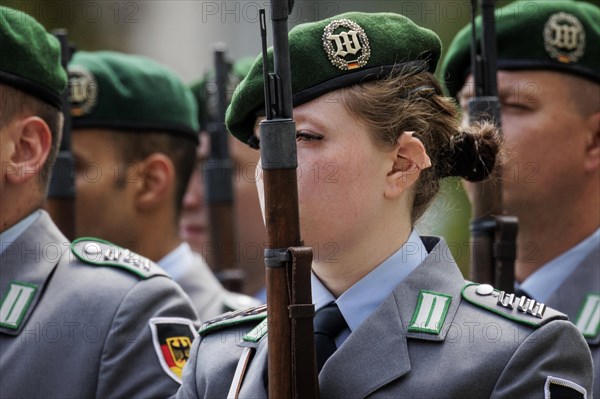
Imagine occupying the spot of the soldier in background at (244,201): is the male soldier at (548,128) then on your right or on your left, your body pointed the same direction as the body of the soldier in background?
on your left

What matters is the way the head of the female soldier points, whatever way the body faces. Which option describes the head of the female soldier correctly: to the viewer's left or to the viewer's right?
to the viewer's left

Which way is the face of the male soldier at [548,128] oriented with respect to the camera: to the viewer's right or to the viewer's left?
to the viewer's left

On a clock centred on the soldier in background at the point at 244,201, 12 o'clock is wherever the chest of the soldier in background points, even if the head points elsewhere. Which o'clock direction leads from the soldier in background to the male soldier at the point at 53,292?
The male soldier is roughly at 11 o'clock from the soldier in background.

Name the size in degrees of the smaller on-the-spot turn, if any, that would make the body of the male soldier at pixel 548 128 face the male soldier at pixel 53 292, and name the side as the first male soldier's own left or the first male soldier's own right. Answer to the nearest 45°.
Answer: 0° — they already face them

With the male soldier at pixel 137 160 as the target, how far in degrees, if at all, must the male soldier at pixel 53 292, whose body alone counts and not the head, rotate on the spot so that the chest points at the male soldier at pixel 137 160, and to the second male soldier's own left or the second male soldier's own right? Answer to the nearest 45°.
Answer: approximately 135° to the second male soldier's own right

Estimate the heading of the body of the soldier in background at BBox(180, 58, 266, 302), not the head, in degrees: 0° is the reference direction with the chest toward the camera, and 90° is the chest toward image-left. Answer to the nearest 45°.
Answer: approximately 45°

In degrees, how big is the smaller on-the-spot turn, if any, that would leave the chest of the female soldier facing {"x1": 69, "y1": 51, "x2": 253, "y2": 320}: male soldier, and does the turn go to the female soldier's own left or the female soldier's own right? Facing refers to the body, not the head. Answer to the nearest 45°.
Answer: approximately 90° to the female soldier's own right

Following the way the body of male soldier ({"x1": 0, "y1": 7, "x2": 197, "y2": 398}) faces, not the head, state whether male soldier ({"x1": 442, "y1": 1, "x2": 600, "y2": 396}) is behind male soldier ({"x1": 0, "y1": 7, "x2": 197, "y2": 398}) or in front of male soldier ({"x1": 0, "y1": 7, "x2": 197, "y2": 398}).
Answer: behind
